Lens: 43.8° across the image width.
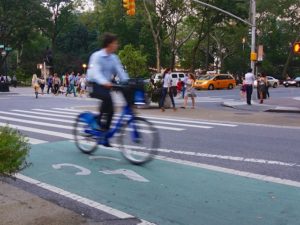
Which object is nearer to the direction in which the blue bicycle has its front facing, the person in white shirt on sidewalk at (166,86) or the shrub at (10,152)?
the shrub

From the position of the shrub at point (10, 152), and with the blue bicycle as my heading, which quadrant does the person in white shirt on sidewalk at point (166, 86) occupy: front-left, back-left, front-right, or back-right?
front-left
